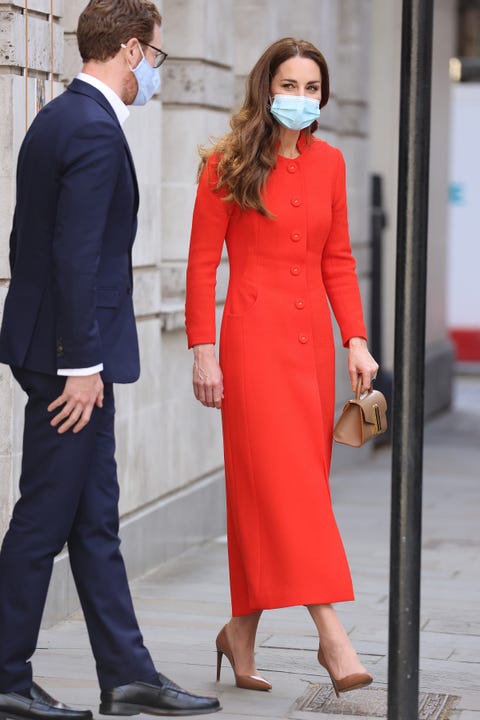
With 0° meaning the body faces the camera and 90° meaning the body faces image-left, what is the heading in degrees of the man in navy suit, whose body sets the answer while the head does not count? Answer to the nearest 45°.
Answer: approximately 270°

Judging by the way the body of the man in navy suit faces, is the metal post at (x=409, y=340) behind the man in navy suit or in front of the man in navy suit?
in front

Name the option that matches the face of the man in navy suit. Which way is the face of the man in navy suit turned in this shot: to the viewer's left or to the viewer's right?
to the viewer's right

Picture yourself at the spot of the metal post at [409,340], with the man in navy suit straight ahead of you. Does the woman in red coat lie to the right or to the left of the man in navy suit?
right

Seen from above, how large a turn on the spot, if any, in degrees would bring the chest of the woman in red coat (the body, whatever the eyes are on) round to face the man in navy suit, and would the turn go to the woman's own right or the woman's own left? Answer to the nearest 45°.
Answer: approximately 90° to the woman's own right

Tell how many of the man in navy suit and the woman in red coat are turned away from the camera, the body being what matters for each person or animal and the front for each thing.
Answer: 0
